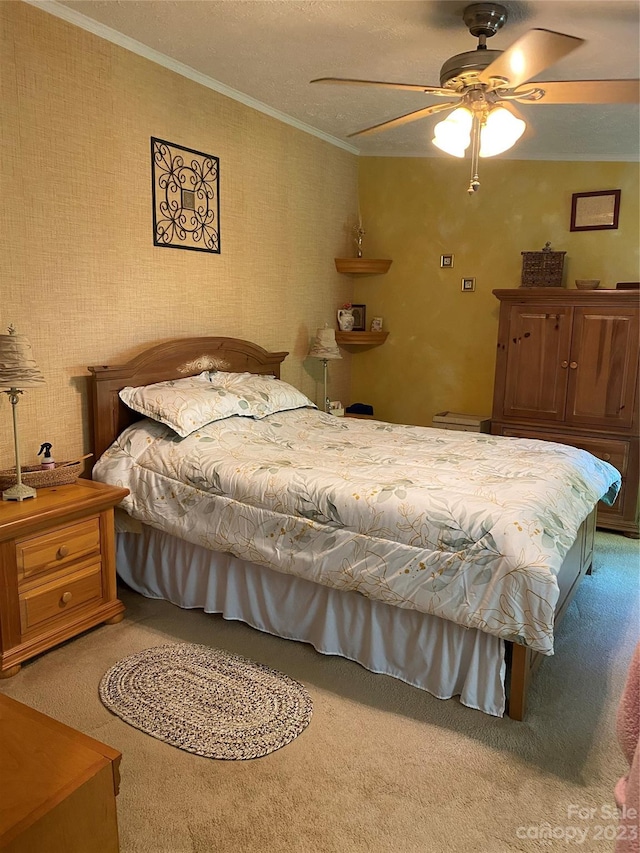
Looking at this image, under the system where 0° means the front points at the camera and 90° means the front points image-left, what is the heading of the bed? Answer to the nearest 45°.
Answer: approximately 315°

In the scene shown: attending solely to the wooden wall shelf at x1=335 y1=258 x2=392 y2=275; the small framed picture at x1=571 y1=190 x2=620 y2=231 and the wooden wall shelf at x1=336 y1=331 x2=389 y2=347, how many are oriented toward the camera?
3

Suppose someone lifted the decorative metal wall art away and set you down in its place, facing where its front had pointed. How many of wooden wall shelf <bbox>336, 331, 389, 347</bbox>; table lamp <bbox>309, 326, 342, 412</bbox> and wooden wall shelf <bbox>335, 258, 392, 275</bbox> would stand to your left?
3

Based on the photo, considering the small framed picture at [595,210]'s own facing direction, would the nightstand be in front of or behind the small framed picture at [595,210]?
in front

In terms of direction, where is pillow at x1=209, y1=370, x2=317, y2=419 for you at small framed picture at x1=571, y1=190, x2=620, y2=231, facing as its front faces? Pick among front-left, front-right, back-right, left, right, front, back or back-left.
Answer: front-right

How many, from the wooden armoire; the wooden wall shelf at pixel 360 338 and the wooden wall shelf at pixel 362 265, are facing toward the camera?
3

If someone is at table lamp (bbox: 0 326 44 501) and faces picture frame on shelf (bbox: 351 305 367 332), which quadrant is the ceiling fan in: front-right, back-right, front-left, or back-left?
front-right

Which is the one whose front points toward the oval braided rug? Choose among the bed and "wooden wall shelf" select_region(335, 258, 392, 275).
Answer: the wooden wall shelf

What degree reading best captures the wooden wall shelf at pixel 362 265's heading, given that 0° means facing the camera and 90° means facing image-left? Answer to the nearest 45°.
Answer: approximately 0°

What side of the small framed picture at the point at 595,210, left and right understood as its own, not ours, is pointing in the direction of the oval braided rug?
front

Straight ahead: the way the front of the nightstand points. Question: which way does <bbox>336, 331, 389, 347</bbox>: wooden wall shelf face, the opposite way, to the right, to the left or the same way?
to the right

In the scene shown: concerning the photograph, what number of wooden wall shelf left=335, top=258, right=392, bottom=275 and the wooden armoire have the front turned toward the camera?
2

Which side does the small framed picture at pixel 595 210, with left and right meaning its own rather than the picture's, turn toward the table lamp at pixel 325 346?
right

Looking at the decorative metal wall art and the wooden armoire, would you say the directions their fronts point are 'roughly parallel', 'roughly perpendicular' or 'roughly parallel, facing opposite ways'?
roughly perpendicular

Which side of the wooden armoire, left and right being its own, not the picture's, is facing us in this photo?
front

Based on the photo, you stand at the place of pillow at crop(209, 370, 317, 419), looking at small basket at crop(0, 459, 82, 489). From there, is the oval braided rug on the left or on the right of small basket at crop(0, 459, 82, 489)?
left
